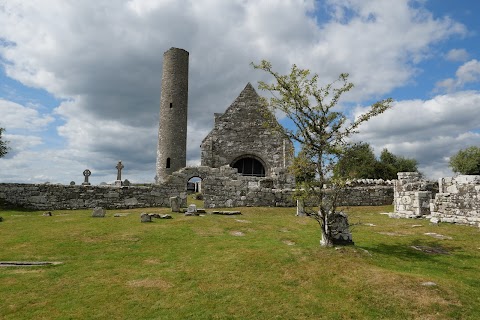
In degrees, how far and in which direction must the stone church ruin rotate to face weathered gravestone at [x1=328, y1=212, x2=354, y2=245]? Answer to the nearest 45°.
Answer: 0° — it already faces it

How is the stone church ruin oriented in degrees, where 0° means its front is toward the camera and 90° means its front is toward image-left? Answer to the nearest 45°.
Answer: approximately 0°

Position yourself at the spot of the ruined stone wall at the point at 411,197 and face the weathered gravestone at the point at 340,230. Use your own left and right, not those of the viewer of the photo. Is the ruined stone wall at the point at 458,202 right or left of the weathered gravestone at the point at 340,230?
left
